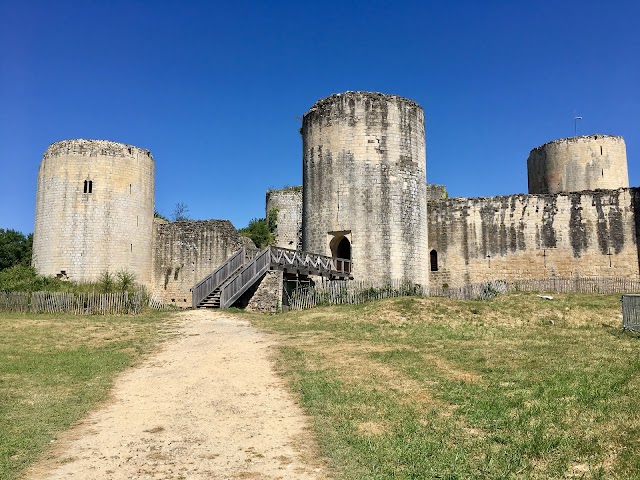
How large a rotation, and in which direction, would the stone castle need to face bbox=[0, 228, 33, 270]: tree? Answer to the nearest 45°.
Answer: approximately 135° to its right

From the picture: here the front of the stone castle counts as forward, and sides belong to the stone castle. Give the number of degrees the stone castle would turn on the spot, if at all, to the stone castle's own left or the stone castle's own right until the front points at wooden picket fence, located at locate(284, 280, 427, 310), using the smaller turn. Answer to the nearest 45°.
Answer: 0° — it already faces it

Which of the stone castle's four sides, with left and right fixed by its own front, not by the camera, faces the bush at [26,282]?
right

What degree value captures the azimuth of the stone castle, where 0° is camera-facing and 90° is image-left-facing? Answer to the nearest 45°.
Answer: approximately 0°

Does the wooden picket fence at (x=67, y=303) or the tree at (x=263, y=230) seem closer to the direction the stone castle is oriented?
the wooden picket fence
